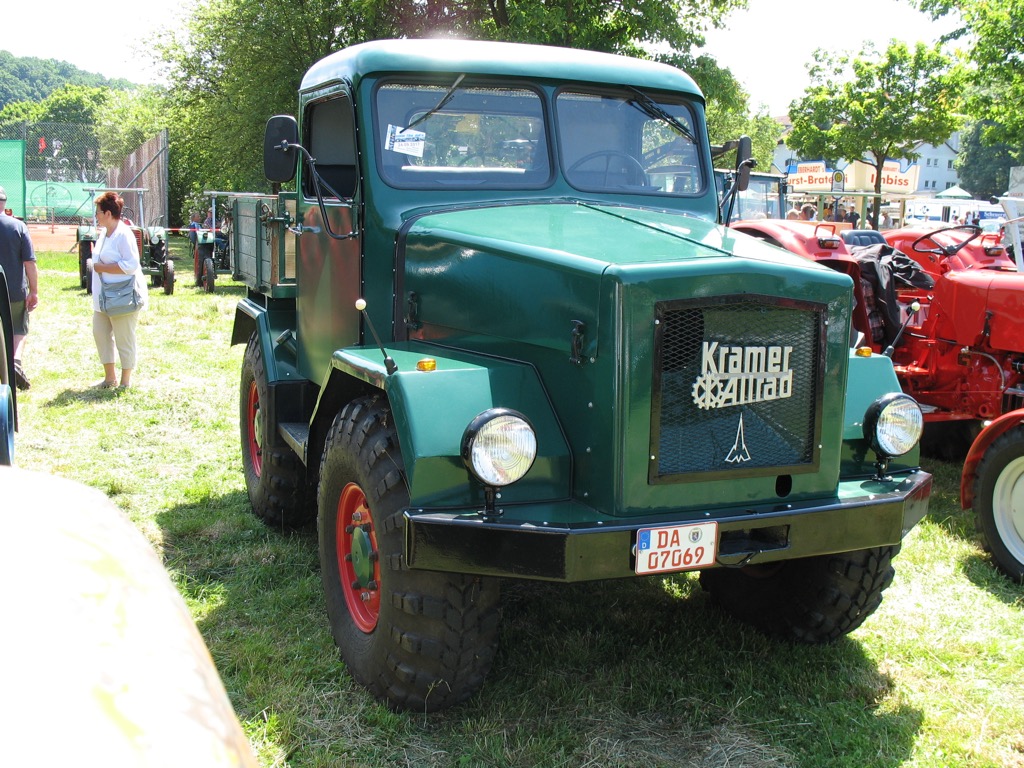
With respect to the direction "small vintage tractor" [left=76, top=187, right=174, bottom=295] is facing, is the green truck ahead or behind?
ahead

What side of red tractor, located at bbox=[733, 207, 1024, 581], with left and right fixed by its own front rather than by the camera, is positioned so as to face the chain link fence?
back

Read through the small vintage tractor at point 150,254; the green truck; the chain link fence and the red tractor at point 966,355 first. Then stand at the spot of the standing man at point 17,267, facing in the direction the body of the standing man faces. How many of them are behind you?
2

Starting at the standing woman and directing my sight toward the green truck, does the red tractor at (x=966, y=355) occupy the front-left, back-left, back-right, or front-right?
front-left

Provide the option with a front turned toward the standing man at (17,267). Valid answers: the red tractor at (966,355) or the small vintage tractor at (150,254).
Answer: the small vintage tractor

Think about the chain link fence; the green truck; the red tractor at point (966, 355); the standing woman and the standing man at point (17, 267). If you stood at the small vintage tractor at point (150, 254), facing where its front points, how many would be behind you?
1

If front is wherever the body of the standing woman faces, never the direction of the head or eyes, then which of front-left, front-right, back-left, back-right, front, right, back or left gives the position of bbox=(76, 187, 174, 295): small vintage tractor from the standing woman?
back-right

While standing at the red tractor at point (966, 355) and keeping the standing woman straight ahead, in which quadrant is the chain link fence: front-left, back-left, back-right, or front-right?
front-right

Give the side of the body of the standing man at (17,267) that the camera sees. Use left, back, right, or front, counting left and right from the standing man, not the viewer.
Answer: back

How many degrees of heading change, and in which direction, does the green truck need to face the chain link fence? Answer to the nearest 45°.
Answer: approximately 180°
